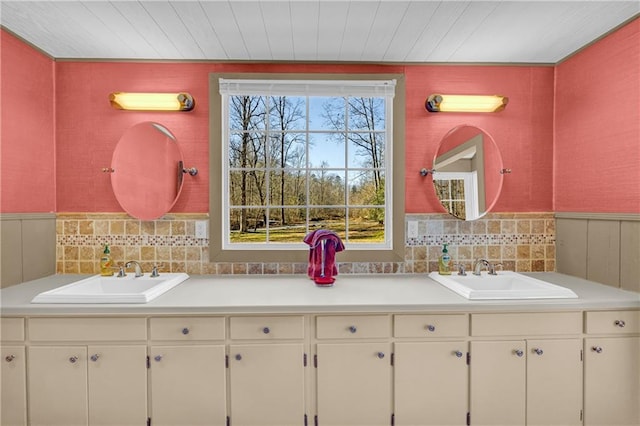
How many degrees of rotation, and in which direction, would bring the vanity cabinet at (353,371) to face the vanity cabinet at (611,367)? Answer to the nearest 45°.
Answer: approximately 90° to its left

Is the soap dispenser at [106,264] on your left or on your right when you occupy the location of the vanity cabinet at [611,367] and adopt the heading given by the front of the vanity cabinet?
on your right

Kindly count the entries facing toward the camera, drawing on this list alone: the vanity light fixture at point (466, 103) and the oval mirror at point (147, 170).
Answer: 2

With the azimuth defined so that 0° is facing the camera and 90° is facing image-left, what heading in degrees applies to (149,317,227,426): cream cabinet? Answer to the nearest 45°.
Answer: approximately 0°

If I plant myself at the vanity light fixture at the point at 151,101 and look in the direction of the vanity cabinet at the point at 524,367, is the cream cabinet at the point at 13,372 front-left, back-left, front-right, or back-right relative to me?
back-right
